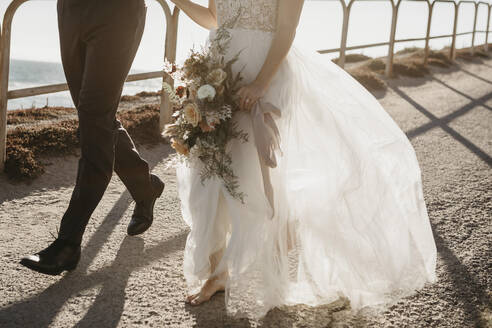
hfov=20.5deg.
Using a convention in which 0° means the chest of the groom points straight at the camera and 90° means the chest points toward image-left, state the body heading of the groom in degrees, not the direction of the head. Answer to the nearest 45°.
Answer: approximately 45°

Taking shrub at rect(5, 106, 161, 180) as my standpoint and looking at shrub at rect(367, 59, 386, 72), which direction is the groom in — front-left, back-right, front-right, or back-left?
back-right

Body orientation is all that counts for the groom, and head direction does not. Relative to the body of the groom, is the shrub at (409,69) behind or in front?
behind

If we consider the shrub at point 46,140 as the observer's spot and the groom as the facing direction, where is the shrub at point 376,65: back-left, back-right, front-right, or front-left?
back-left

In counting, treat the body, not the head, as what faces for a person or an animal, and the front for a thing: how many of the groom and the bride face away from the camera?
0

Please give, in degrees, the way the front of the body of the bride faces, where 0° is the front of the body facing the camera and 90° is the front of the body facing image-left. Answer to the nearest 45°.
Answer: approximately 45°

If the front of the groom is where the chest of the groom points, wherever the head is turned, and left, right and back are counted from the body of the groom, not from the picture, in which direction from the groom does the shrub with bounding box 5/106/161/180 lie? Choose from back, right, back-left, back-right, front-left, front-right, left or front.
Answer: back-right
